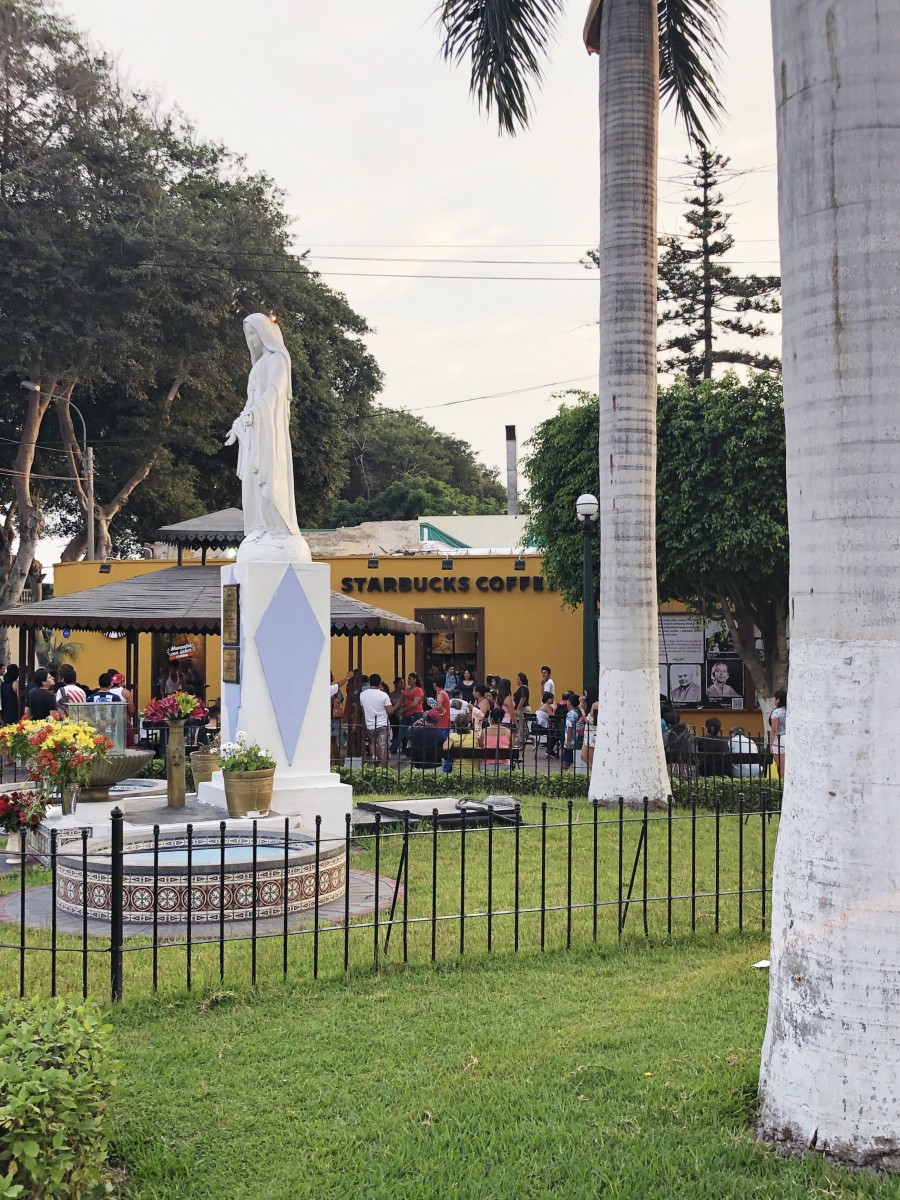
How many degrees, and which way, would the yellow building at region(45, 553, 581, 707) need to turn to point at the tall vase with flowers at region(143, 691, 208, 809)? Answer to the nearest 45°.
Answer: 0° — it already faces it

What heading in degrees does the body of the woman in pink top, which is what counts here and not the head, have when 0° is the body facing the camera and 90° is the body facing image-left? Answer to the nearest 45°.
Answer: approximately 180°

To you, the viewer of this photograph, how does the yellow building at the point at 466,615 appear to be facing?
facing the viewer

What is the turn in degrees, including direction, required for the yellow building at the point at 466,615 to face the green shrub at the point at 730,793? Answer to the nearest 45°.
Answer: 0° — it already faces it

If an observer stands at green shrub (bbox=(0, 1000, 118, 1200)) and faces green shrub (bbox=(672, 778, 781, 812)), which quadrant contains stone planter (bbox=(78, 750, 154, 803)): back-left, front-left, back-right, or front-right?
front-left

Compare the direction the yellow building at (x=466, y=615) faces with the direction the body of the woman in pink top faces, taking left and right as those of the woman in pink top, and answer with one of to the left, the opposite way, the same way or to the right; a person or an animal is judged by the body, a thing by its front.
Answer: the opposite way

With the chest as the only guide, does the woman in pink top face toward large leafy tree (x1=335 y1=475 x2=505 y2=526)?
yes

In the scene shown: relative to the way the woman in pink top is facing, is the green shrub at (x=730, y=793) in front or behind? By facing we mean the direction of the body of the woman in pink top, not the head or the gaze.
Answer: behind

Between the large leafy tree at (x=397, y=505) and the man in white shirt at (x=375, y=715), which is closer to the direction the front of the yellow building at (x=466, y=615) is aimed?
the man in white shirt
